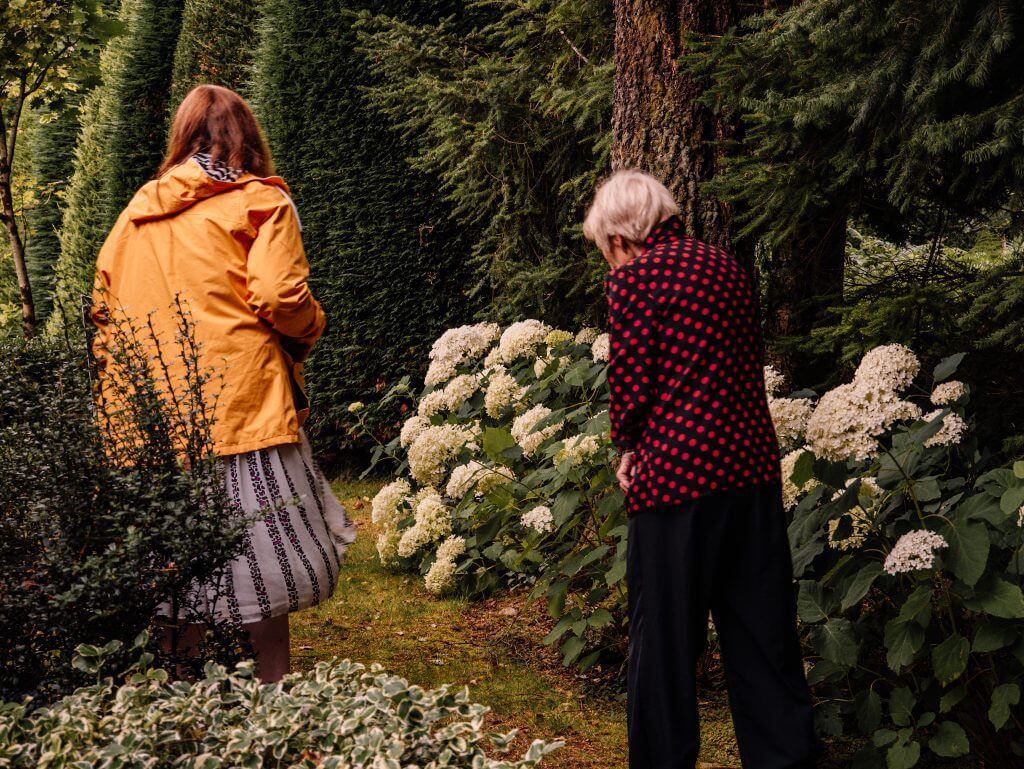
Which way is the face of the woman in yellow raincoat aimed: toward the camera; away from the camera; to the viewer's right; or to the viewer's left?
away from the camera

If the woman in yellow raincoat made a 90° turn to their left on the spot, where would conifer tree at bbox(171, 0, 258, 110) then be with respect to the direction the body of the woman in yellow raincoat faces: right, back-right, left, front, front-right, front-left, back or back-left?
front-right

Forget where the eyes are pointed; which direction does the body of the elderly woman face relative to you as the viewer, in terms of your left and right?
facing away from the viewer and to the left of the viewer

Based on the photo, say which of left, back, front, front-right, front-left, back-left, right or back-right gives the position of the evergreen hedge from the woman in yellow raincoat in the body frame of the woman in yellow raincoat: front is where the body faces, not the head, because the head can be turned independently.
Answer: front-left

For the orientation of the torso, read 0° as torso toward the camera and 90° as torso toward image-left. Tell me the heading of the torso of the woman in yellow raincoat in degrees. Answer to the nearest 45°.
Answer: approximately 225°

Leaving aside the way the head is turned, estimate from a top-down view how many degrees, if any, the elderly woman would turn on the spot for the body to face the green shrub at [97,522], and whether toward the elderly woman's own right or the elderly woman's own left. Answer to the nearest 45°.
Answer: approximately 45° to the elderly woman's own left

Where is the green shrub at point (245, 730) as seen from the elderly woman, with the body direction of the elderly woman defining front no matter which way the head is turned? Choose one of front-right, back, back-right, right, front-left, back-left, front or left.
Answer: left

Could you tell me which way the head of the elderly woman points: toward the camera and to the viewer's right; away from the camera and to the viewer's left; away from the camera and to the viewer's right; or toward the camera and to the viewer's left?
away from the camera and to the viewer's left

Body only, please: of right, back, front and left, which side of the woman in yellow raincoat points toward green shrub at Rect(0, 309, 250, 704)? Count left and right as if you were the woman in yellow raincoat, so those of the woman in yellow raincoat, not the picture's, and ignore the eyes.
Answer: back

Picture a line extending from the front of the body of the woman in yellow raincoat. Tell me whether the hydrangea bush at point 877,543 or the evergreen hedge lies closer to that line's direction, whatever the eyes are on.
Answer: the evergreen hedge

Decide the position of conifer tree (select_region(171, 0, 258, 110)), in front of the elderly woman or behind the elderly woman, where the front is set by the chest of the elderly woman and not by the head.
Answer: in front

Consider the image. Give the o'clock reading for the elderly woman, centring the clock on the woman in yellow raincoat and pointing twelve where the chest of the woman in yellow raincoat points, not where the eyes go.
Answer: The elderly woman is roughly at 3 o'clock from the woman in yellow raincoat.
